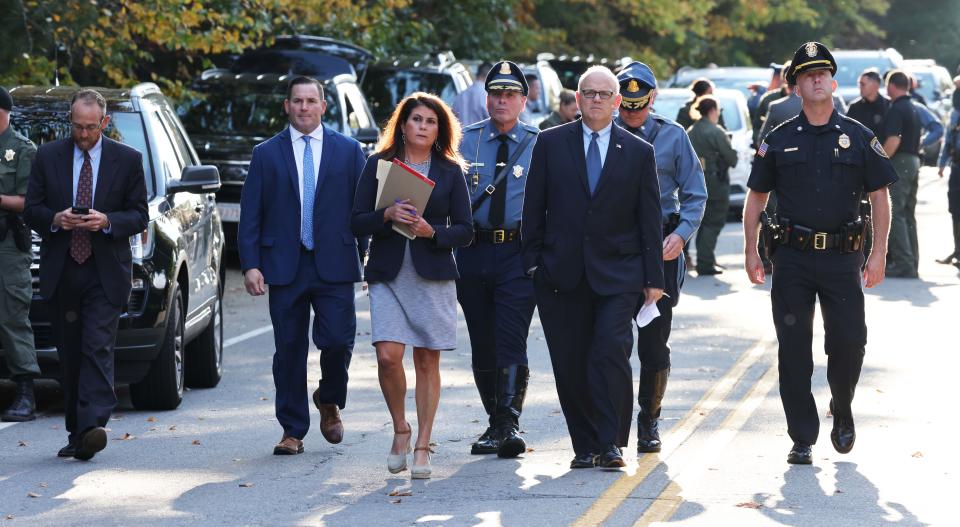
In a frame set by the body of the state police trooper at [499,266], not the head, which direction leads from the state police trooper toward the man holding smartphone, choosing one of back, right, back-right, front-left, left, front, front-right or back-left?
right

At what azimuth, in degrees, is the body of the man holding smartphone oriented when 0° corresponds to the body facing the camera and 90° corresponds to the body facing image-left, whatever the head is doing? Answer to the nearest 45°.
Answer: approximately 0°

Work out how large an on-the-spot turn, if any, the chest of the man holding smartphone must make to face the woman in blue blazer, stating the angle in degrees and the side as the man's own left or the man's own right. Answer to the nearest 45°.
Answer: approximately 45° to the man's own left

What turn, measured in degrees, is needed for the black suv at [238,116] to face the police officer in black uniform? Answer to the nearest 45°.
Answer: approximately 45° to its left

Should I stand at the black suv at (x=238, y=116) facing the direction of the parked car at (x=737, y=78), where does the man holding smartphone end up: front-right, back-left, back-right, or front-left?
back-right

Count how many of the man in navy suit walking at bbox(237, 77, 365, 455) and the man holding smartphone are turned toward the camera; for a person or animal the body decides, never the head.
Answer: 2
